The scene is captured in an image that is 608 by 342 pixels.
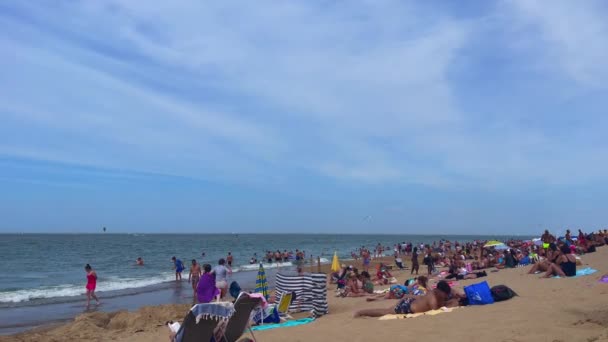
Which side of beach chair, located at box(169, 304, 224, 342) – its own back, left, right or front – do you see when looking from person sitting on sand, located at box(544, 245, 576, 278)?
right

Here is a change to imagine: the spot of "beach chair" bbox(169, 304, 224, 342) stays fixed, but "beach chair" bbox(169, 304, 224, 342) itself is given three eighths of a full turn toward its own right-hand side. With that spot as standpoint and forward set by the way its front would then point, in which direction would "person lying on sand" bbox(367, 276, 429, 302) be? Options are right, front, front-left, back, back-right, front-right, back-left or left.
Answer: front-left

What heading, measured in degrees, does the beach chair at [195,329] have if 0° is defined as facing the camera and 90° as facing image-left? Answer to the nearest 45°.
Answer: approximately 135°

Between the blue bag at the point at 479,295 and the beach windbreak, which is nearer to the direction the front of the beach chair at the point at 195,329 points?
the beach windbreak

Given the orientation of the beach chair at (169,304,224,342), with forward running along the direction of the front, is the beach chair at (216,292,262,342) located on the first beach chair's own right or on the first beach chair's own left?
on the first beach chair's own right

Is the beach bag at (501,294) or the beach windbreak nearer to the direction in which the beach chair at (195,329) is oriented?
the beach windbreak

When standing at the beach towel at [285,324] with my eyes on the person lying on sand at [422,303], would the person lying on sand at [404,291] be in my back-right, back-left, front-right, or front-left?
front-left

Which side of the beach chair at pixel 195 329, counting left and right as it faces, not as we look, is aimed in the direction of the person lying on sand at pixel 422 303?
right
